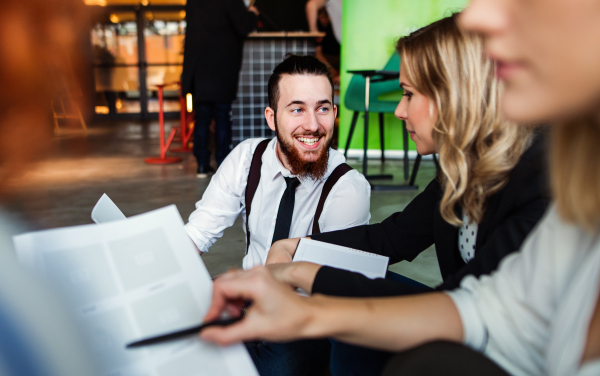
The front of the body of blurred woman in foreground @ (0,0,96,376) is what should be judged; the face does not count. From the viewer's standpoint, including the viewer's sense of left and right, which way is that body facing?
facing away from the viewer and to the right of the viewer

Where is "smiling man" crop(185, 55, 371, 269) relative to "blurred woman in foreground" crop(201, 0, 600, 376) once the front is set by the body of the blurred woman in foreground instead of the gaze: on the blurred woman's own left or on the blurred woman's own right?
on the blurred woman's own right

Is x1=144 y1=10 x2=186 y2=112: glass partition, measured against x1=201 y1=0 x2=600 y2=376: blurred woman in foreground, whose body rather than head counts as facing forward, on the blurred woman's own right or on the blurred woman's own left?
on the blurred woman's own right

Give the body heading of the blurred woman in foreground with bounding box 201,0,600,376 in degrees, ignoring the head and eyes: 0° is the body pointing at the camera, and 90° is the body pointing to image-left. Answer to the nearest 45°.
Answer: approximately 90°

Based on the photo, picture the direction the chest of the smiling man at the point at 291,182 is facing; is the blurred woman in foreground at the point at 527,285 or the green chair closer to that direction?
the blurred woman in foreground

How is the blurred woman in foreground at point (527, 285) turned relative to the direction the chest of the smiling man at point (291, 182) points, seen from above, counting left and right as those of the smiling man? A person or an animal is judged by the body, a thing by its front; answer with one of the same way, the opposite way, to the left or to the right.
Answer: to the right

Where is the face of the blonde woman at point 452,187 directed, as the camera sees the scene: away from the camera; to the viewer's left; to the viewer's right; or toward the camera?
to the viewer's left

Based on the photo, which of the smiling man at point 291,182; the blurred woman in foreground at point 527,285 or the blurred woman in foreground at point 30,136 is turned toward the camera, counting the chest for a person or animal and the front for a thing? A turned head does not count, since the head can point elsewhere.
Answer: the smiling man

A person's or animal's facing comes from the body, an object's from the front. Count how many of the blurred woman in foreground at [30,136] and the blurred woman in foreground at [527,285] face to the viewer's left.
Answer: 1

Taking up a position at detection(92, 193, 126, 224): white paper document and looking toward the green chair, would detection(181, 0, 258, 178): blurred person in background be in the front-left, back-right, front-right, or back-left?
front-left

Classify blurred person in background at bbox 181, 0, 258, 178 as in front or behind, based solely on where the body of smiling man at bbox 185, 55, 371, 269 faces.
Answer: behind

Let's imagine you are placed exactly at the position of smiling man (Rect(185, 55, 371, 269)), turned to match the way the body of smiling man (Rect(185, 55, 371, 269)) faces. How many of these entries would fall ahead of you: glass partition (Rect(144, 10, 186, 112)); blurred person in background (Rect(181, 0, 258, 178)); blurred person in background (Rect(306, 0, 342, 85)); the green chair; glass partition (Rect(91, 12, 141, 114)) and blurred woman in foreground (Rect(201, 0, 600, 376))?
1

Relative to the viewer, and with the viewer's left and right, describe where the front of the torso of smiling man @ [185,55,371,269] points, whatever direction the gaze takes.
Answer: facing the viewer

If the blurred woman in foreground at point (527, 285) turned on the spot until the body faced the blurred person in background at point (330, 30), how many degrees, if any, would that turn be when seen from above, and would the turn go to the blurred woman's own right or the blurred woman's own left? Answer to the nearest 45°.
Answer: approximately 90° to the blurred woman's own right

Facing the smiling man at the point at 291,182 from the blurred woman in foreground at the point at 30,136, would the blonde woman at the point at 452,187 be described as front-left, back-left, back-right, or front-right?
front-right

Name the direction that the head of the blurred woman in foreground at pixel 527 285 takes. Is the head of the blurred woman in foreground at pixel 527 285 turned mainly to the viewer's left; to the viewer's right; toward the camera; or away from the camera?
to the viewer's left
